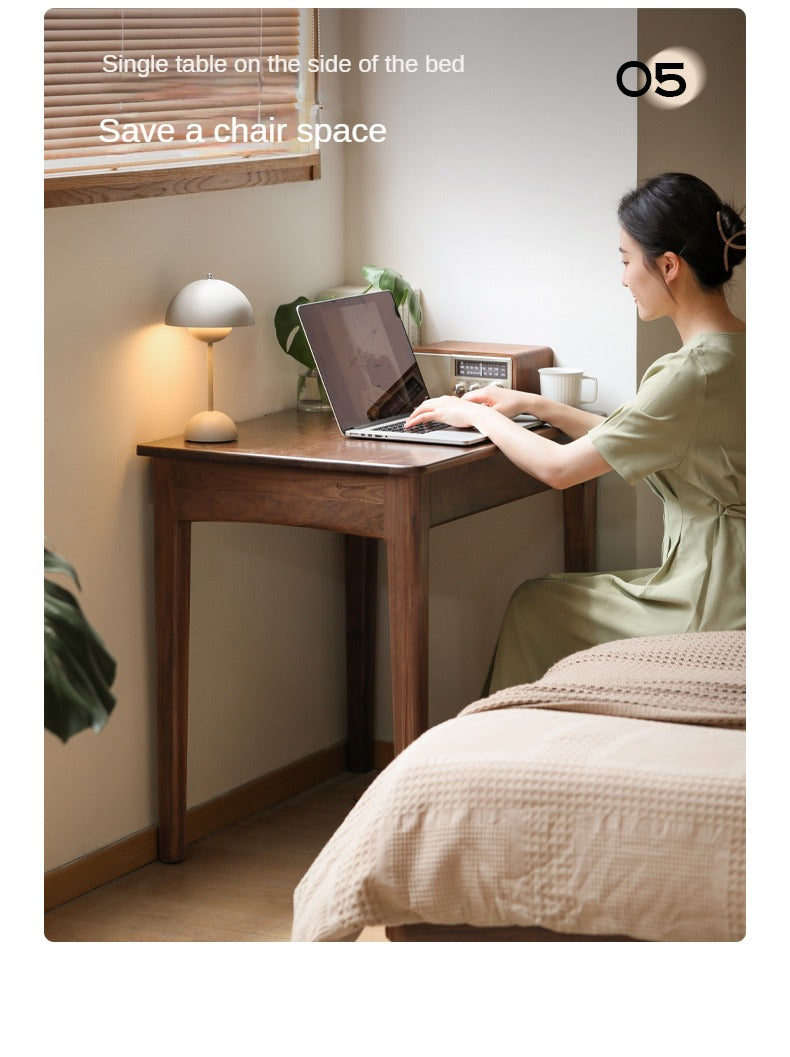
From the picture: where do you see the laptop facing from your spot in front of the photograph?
facing the viewer and to the right of the viewer

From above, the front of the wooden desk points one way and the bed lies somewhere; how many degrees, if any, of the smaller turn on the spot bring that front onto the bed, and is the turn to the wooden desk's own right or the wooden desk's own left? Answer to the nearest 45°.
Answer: approximately 45° to the wooden desk's own right

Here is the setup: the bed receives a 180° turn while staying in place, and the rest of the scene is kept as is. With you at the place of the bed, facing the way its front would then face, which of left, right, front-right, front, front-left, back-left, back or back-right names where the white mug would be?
front

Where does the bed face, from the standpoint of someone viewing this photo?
facing the viewer

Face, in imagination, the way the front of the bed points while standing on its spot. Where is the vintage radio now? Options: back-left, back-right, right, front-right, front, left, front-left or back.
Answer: back
